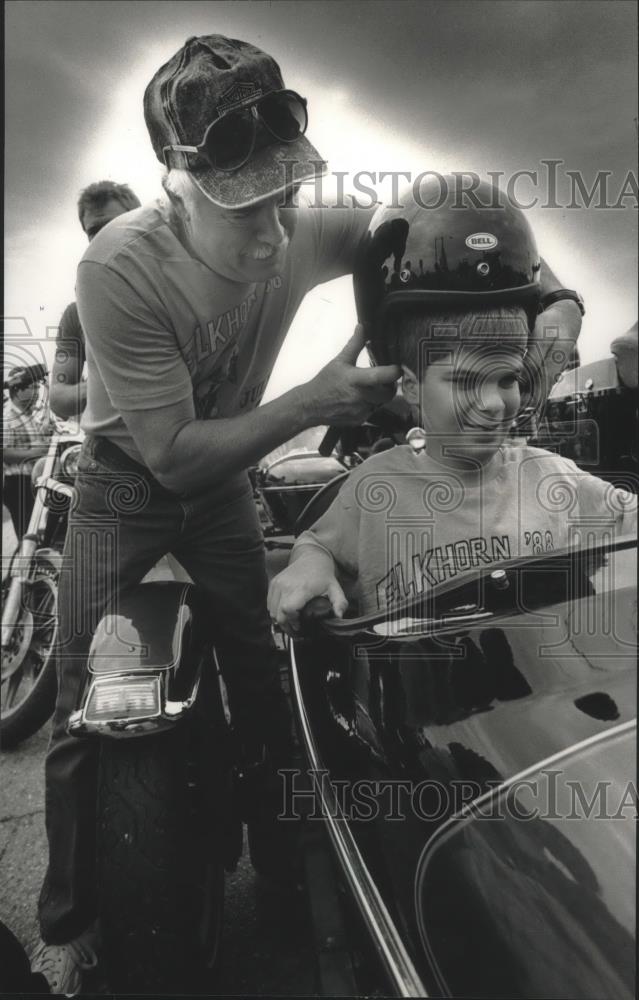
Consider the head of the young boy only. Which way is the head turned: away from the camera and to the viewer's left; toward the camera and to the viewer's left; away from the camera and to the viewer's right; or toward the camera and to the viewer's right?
toward the camera and to the viewer's right

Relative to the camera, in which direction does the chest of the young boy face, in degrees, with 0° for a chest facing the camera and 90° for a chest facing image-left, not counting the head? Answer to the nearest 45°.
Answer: approximately 0°

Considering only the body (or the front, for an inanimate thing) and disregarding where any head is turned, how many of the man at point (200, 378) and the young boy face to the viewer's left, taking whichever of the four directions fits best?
0

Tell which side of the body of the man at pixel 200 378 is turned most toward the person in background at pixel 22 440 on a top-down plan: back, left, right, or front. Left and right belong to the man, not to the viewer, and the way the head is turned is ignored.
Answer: back

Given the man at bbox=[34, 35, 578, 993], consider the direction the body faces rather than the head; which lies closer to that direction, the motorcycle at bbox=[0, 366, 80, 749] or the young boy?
the young boy

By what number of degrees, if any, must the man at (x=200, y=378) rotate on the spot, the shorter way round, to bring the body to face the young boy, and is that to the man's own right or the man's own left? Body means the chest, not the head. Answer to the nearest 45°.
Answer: approximately 45° to the man's own left

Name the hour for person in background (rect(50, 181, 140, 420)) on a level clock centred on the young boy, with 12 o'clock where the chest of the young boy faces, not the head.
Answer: The person in background is roughly at 5 o'clock from the young boy.

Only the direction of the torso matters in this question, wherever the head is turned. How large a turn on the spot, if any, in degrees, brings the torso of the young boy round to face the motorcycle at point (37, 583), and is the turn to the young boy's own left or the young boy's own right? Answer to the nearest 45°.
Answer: approximately 135° to the young boy's own right

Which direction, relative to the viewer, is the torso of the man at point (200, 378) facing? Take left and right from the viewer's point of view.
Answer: facing the viewer and to the right of the viewer

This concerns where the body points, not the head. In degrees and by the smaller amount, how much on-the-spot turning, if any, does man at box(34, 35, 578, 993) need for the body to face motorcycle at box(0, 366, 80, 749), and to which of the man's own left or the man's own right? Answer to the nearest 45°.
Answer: approximately 180°
